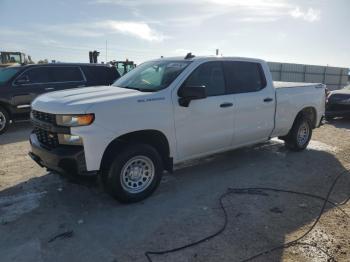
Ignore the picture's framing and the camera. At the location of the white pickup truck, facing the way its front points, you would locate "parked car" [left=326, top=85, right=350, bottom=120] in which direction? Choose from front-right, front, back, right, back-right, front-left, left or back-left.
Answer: back

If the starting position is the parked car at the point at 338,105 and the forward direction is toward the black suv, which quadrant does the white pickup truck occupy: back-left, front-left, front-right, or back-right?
front-left

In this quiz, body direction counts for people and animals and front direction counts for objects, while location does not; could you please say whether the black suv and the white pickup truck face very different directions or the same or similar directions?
same or similar directions

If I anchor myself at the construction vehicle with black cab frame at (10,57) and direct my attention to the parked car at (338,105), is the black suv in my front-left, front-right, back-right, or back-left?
front-right

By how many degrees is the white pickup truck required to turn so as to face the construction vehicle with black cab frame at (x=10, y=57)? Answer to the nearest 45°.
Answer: approximately 90° to its right

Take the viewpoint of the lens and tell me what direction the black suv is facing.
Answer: facing the viewer and to the left of the viewer

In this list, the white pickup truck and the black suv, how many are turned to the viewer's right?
0

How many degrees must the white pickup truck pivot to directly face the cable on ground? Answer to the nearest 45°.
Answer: approximately 90° to its left

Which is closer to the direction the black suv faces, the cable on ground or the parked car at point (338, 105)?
the cable on ground

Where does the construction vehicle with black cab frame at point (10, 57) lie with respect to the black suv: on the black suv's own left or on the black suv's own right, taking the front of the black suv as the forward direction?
on the black suv's own right

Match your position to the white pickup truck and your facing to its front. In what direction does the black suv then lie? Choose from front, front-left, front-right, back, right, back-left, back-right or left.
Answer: right
